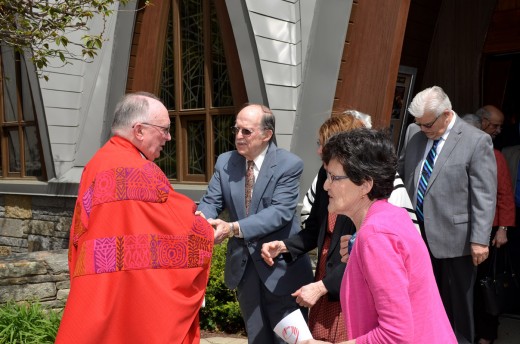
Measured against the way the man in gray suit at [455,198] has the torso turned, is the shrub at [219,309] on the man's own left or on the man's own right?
on the man's own right

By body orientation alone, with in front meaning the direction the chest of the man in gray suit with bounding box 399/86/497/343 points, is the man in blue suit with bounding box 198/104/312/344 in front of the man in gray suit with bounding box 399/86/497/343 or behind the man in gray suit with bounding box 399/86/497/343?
in front

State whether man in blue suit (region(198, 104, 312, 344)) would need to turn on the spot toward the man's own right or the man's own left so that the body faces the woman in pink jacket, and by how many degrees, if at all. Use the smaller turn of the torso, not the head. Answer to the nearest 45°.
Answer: approximately 45° to the man's own left

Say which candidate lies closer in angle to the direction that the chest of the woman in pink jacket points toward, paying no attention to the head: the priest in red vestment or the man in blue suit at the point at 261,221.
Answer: the priest in red vestment

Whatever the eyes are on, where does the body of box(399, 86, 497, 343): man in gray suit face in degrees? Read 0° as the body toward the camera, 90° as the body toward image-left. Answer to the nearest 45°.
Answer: approximately 45°

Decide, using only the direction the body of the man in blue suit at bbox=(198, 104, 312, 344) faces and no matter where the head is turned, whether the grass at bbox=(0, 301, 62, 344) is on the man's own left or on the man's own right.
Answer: on the man's own right

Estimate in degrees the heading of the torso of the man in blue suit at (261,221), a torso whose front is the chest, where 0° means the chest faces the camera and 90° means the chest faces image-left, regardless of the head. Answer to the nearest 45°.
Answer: approximately 45°

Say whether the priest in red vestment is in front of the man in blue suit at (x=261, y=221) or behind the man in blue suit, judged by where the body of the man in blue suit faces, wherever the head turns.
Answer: in front

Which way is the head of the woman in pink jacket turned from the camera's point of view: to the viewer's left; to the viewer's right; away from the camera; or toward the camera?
to the viewer's left

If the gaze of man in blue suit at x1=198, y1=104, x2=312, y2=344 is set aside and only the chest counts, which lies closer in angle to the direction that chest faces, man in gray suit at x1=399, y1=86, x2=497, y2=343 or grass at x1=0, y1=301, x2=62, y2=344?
the grass

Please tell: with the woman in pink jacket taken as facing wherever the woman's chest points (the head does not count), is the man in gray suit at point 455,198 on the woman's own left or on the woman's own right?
on the woman's own right

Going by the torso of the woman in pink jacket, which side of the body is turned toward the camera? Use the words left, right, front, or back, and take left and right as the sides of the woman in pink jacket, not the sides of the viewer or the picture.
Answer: left
